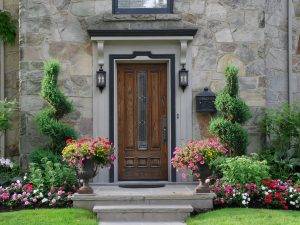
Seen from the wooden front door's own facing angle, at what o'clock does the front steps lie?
The front steps is roughly at 12 o'clock from the wooden front door.

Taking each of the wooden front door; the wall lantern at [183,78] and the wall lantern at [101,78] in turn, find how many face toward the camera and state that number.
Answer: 3

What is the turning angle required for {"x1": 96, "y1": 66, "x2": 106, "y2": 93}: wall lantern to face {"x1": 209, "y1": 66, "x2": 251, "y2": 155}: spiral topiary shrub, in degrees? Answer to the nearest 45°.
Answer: approximately 90° to its left

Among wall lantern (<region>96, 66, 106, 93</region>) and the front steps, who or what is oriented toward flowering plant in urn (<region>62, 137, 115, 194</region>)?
the wall lantern

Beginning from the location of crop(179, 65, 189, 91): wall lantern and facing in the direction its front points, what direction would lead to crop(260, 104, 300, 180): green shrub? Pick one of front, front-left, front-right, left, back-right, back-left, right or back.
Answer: left

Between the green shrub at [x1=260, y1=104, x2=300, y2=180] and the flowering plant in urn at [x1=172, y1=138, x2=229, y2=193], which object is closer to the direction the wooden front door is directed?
the flowering plant in urn

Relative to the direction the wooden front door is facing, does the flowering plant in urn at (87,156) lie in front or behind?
in front

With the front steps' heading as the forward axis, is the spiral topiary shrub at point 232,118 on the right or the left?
on its left

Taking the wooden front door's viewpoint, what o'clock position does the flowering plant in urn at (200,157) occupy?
The flowering plant in urn is roughly at 11 o'clock from the wooden front door.
